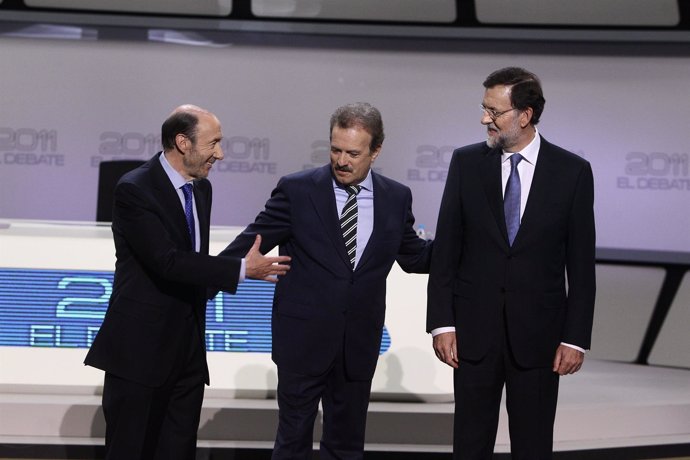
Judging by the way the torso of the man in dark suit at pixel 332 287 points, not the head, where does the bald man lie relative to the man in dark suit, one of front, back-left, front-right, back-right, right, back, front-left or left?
right

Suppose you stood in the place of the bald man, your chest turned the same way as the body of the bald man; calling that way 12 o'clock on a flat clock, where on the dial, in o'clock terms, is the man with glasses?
The man with glasses is roughly at 11 o'clock from the bald man.

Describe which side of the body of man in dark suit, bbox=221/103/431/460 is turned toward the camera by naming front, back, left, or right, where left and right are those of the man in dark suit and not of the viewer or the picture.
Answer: front

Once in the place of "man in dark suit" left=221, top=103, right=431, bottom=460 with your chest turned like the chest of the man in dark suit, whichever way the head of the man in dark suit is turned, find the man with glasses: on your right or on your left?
on your left

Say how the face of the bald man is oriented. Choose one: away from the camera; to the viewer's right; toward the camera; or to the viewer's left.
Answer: to the viewer's right

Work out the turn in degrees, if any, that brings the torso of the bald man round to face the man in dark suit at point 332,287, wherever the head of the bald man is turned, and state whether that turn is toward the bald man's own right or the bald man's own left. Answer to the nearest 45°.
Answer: approximately 45° to the bald man's own left

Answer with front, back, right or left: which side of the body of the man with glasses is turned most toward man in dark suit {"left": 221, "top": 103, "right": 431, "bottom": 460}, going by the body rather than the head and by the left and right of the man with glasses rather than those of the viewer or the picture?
right

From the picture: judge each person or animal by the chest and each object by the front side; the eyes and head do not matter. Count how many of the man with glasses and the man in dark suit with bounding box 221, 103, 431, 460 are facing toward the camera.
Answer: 2

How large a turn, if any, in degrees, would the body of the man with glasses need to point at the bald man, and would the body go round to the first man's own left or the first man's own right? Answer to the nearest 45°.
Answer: approximately 90° to the first man's own right

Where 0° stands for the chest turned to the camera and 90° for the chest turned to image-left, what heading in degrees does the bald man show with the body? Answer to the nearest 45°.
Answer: approximately 315°

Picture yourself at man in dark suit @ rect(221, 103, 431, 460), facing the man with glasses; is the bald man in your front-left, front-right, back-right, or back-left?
back-right
